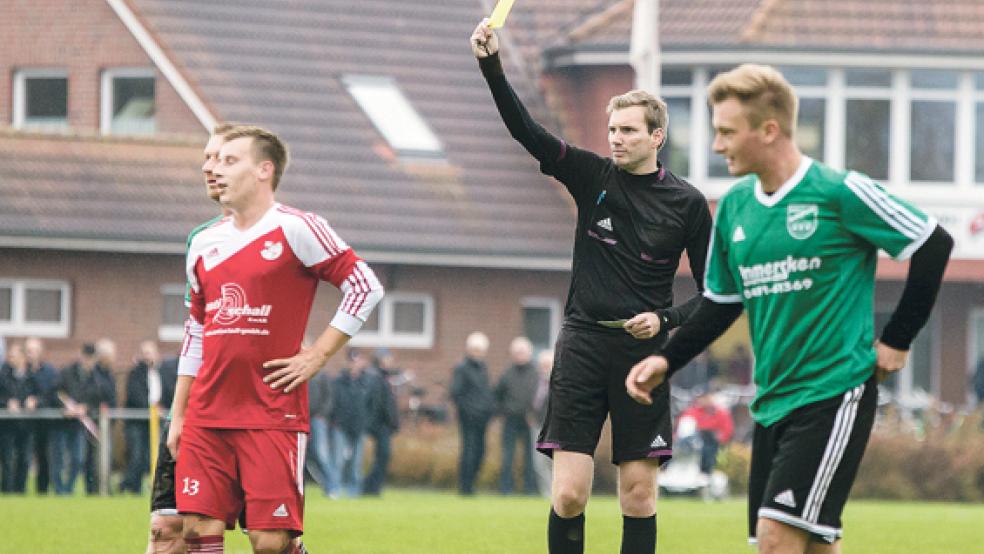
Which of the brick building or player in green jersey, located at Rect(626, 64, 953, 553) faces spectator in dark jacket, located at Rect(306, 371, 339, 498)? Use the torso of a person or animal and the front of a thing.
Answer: the brick building

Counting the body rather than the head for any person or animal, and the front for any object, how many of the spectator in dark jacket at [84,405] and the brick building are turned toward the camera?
2

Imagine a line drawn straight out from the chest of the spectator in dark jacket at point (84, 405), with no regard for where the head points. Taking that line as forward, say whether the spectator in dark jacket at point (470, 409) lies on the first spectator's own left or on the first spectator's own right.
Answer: on the first spectator's own left

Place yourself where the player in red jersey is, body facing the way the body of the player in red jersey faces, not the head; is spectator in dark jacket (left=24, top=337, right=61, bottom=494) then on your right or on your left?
on your right

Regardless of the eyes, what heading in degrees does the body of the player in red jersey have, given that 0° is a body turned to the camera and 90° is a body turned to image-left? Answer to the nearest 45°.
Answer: approximately 45°

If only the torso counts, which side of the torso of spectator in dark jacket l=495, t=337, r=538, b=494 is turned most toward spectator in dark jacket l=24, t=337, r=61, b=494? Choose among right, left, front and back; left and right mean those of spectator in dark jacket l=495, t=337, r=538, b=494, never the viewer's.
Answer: right

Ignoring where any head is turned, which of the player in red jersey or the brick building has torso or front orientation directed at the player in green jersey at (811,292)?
the brick building

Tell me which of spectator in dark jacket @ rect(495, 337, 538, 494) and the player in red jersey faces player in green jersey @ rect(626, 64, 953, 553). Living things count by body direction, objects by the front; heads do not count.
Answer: the spectator in dark jacket

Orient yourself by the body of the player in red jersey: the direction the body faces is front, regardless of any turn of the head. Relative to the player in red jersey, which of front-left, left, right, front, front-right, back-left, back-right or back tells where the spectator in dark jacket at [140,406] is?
back-right

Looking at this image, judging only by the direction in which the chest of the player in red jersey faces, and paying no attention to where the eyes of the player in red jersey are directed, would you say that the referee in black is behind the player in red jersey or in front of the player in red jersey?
behind

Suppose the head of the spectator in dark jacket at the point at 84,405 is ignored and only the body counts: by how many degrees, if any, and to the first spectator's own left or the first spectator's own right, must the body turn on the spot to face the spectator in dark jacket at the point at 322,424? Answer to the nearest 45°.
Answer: approximately 90° to the first spectator's own left

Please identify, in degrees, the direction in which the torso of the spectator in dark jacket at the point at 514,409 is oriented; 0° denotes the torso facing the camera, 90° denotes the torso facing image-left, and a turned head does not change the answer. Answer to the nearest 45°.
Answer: approximately 0°
